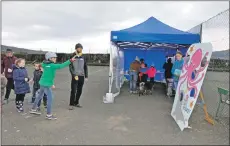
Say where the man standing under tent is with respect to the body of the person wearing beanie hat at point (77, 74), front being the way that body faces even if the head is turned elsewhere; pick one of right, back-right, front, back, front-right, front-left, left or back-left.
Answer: back-left

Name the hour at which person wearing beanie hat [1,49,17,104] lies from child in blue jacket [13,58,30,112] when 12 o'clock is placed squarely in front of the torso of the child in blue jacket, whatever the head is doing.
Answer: The person wearing beanie hat is roughly at 7 o'clock from the child in blue jacket.

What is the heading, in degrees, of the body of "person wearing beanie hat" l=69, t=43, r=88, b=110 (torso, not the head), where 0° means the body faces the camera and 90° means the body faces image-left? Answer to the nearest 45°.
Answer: approximately 0°

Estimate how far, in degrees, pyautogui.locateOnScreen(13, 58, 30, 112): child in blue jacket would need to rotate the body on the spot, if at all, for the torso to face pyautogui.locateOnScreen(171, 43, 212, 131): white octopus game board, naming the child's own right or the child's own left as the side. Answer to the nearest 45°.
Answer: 0° — they already face it
